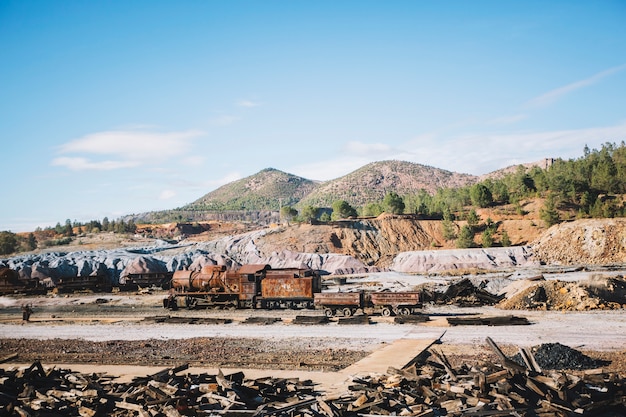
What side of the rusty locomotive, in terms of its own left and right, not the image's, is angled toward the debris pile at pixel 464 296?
back

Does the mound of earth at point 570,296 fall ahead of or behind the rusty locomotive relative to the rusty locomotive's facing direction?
behind

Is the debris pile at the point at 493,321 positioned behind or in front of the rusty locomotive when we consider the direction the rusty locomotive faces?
behind

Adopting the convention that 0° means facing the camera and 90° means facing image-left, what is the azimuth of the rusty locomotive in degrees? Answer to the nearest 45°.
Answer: approximately 90°

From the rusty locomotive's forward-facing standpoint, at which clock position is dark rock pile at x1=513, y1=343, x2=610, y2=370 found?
The dark rock pile is roughly at 8 o'clock from the rusty locomotive.
